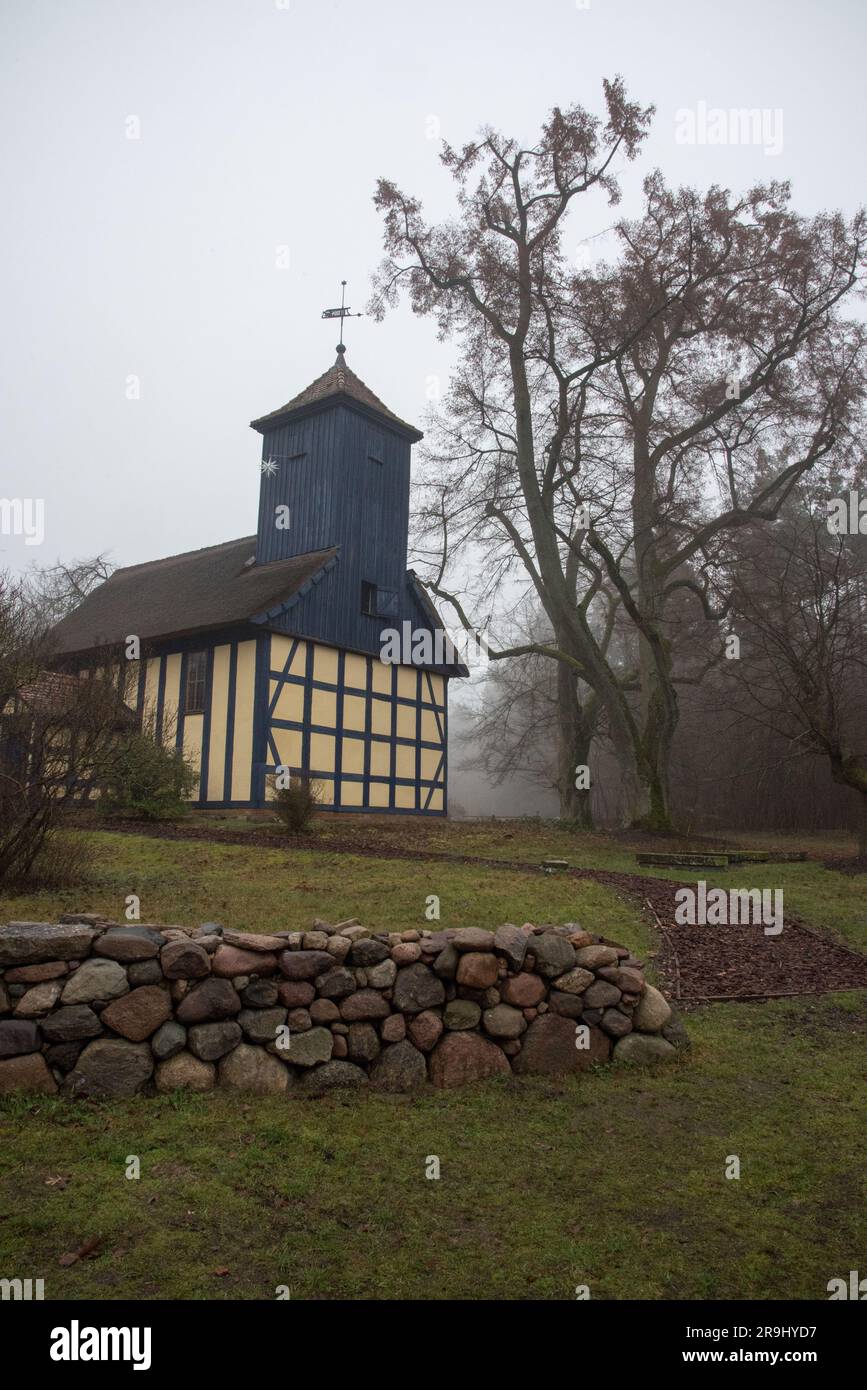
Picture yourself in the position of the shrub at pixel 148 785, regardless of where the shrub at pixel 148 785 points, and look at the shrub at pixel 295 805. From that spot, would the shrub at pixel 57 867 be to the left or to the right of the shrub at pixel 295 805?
right
